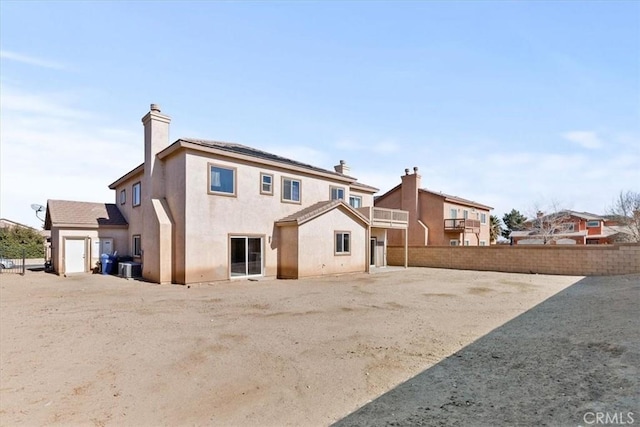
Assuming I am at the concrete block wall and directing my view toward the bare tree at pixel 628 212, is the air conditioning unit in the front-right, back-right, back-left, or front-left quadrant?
back-left

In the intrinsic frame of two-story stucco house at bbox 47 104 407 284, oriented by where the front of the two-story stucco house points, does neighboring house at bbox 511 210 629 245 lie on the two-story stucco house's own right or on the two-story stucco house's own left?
on the two-story stucco house's own right

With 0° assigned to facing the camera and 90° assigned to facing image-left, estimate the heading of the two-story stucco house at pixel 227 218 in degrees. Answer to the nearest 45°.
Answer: approximately 135°

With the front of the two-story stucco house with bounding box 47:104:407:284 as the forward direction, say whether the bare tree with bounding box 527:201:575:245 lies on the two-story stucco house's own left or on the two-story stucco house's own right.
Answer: on the two-story stucco house's own right

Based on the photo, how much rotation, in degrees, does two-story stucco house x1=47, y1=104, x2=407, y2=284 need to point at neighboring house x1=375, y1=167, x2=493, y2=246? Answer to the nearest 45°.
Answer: approximately 90° to its right
